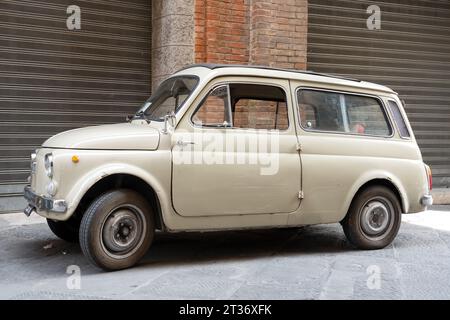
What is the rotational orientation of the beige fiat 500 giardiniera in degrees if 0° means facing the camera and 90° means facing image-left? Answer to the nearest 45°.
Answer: approximately 45°

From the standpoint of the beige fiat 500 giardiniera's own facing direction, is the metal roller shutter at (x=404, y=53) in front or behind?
behind

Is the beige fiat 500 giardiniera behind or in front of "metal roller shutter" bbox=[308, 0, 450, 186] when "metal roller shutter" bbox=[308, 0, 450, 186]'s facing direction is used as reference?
in front

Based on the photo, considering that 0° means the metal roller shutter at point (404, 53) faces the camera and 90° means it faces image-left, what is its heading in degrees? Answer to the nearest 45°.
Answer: approximately 0°

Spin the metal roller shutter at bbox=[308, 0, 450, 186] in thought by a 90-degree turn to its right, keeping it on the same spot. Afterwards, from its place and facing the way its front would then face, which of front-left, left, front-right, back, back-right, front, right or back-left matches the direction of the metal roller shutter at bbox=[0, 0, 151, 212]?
front-left

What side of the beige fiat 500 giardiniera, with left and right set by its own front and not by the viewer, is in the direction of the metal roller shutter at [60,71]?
right

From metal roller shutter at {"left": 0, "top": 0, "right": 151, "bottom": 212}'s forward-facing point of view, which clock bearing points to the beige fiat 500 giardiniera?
The beige fiat 500 giardiniera is roughly at 11 o'clock from the metal roller shutter.
